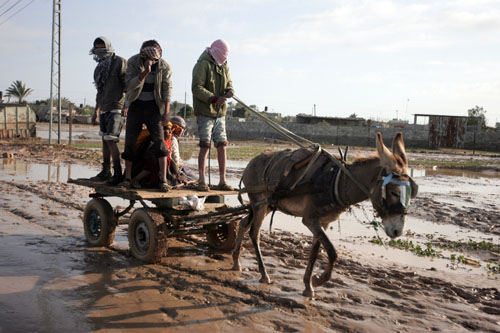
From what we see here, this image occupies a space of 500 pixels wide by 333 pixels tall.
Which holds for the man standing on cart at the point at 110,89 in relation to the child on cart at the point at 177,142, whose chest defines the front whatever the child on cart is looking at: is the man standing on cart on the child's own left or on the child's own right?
on the child's own right

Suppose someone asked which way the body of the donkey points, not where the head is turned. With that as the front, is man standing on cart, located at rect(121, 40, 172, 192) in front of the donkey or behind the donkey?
behind

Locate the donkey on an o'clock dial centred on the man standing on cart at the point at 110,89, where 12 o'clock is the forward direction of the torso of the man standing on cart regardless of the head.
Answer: The donkey is roughly at 9 o'clock from the man standing on cart.

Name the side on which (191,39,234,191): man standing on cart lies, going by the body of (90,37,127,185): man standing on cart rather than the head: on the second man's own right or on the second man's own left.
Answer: on the second man's own left

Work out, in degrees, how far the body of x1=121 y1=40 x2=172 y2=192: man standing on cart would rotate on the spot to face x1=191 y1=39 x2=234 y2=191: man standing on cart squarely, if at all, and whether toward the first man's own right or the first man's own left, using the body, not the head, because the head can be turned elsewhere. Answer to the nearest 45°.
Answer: approximately 90° to the first man's own left

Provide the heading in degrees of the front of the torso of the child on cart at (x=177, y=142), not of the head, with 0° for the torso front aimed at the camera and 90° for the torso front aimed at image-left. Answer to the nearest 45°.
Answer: approximately 315°
